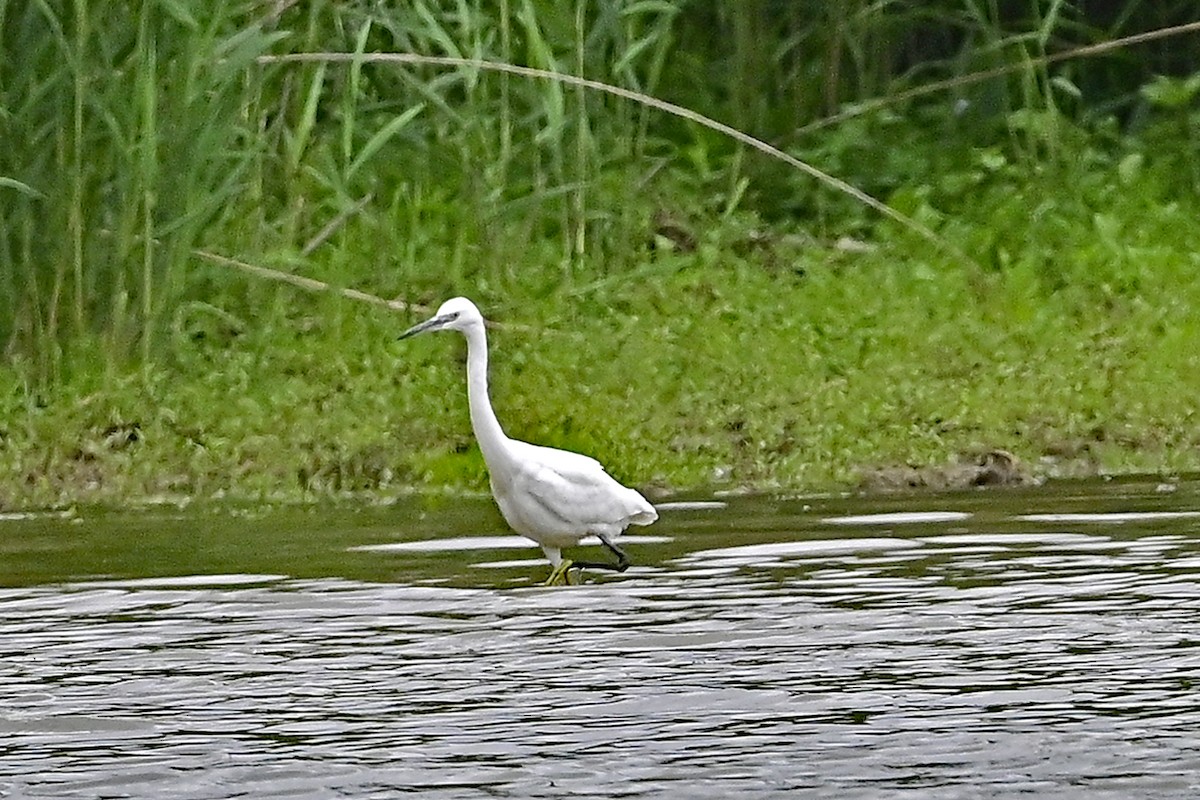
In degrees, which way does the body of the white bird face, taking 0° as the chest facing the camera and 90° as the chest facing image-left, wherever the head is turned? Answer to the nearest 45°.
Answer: approximately 90°
